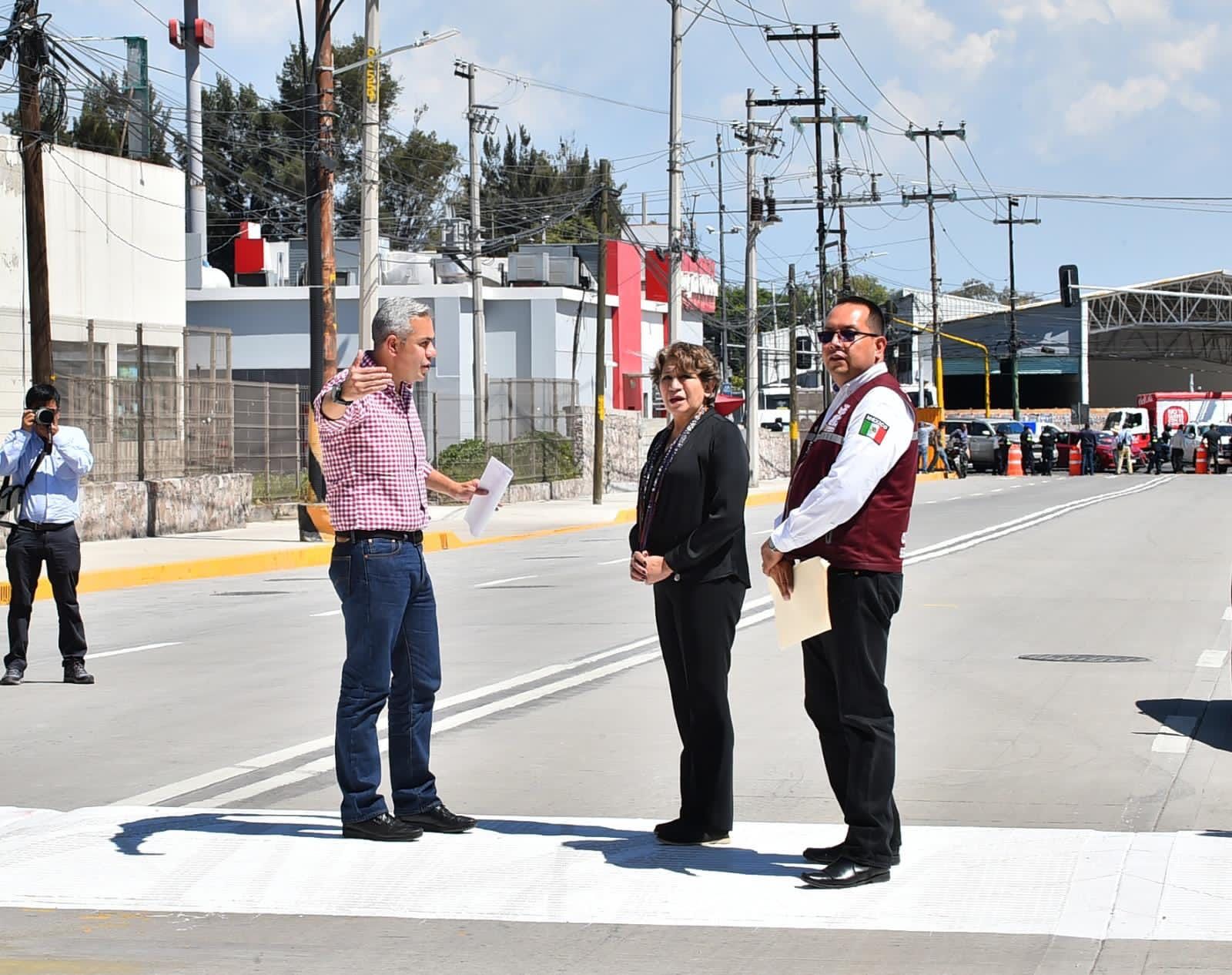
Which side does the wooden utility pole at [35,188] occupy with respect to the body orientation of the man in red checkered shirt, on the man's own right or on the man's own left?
on the man's own left

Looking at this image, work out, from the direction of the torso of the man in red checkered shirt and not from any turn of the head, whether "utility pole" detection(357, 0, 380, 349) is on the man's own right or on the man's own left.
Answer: on the man's own left

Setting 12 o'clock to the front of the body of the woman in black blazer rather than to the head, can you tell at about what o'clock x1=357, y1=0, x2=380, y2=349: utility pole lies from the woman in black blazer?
The utility pole is roughly at 4 o'clock from the woman in black blazer.

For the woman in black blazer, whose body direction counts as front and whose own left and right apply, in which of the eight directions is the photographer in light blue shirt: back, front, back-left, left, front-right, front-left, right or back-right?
right

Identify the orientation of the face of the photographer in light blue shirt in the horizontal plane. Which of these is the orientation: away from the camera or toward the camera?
toward the camera

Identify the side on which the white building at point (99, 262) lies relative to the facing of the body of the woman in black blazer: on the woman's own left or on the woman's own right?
on the woman's own right

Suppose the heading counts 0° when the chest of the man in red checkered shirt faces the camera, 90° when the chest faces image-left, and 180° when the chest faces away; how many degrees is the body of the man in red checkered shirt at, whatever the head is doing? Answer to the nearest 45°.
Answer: approximately 270°

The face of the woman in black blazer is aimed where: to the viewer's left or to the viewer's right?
to the viewer's left

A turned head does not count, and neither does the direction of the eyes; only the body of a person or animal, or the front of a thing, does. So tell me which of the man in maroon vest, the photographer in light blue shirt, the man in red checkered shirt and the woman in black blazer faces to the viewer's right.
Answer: the man in red checkered shirt

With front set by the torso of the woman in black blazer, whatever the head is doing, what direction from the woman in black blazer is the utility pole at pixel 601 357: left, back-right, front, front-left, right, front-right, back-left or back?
back-right

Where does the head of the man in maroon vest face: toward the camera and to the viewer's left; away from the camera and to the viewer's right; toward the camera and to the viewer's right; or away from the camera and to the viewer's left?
toward the camera and to the viewer's left

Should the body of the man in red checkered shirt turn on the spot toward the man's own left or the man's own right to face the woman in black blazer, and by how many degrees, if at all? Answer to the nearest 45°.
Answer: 0° — they already face them

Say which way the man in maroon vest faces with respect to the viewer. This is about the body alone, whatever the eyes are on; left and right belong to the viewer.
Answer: facing to the left of the viewer

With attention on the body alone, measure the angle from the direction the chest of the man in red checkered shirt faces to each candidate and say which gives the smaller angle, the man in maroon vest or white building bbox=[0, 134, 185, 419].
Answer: the man in maroon vest

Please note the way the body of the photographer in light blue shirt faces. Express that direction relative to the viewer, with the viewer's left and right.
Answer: facing the viewer
